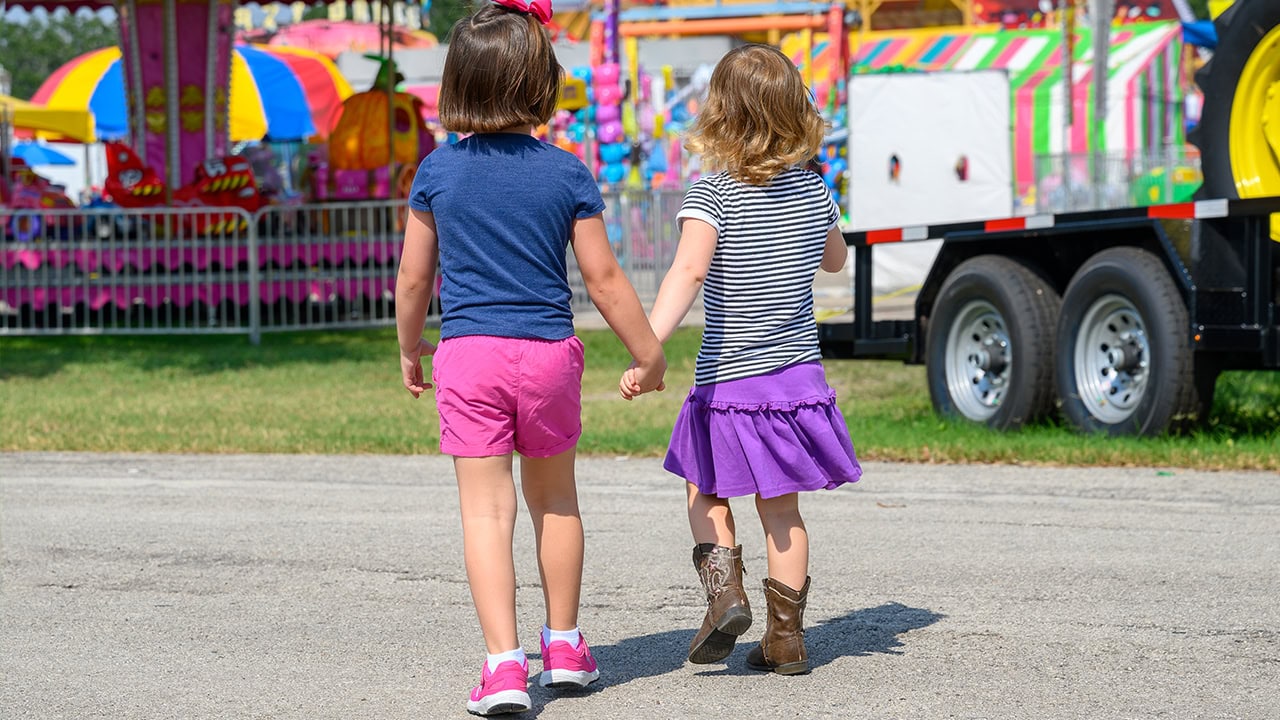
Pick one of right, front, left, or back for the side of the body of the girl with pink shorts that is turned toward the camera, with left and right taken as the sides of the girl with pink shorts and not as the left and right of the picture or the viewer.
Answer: back

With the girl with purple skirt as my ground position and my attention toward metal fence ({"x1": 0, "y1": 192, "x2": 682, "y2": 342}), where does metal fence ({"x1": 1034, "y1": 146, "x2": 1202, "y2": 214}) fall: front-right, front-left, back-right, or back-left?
front-right

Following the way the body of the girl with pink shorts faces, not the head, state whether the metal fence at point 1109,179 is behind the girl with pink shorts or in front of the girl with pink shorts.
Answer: in front

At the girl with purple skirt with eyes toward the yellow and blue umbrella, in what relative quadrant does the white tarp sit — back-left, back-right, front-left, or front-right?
front-right

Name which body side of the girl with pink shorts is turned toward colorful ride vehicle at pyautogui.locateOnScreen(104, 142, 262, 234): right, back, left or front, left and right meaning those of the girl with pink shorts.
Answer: front

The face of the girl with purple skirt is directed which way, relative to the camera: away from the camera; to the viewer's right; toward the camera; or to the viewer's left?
away from the camera

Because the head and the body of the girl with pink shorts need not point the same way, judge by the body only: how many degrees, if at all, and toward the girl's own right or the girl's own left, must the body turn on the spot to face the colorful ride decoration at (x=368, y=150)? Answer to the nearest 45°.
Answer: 0° — they already face it

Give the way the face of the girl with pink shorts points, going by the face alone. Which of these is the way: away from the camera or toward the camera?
away from the camera

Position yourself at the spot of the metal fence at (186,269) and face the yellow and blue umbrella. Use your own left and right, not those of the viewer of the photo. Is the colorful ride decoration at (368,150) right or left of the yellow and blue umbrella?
right

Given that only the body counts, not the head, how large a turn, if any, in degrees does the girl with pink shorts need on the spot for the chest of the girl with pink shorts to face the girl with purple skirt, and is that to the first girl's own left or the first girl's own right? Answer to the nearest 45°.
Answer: approximately 45° to the first girl's own right

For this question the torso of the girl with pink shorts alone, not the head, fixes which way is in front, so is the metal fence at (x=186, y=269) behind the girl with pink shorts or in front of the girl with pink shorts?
in front

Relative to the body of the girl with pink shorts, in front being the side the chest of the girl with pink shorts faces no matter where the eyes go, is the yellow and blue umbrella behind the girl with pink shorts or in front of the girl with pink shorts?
in front

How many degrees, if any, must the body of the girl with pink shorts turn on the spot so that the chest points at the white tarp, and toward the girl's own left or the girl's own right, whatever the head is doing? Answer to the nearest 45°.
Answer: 0° — they already face it
